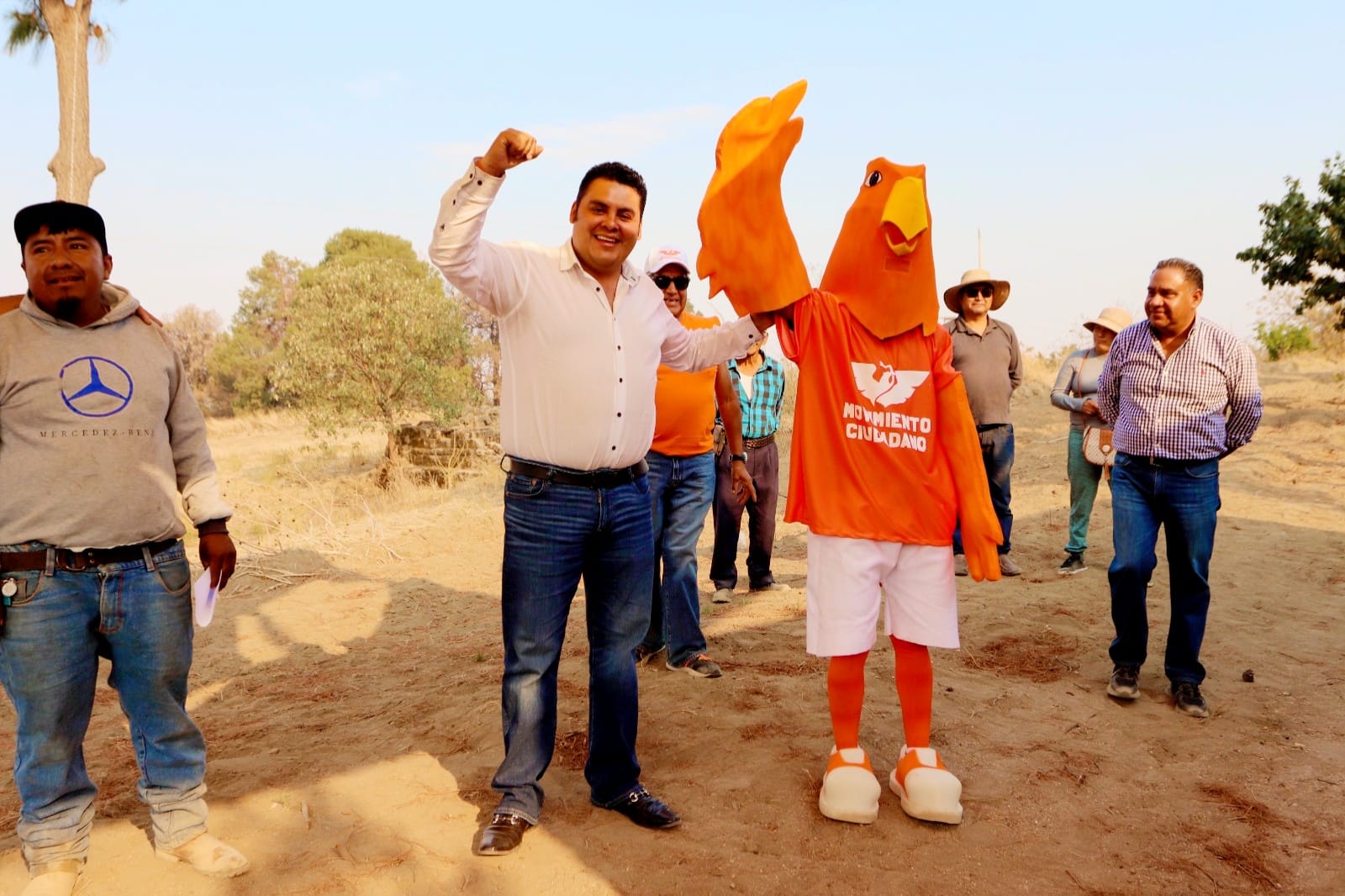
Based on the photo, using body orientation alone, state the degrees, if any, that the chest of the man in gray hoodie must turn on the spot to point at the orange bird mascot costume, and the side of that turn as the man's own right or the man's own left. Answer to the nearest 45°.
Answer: approximately 90° to the man's own left

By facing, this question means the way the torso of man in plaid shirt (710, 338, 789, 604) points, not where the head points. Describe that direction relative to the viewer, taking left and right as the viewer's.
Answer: facing the viewer

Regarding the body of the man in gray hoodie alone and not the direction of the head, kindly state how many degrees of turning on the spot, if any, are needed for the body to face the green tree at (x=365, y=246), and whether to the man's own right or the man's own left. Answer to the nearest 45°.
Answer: approximately 180°

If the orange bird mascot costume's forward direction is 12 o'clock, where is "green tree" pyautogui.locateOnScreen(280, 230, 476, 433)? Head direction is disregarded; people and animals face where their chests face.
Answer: The green tree is roughly at 5 o'clock from the orange bird mascot costume.

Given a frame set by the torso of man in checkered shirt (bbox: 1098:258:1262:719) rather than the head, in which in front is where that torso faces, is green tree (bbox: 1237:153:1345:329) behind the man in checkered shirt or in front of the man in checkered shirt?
behind

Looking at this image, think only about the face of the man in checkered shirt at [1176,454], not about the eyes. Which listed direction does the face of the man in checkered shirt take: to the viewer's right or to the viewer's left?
to the viewer's left

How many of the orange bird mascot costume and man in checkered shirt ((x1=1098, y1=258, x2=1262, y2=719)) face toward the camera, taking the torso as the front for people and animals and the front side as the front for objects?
2

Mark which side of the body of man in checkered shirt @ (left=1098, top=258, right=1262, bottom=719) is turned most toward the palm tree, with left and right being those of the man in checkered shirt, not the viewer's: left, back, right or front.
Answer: right

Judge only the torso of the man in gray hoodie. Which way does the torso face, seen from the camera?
toward the camera

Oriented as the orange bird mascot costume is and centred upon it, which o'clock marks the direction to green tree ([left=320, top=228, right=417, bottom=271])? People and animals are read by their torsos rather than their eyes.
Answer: The green tree is roughly at 5 o'clock from the orange bird mascot costume.

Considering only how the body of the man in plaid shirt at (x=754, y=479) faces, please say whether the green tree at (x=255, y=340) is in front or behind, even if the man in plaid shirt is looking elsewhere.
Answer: behind

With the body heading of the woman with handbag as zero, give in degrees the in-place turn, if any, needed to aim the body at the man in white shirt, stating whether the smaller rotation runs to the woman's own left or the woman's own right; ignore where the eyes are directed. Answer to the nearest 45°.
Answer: approximately 45° to the woman's own right

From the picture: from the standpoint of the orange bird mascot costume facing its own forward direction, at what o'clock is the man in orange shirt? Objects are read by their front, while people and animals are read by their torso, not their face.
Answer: The man in orange shirt is roughly at 5 o'clock from the orange bird mascot costume.
